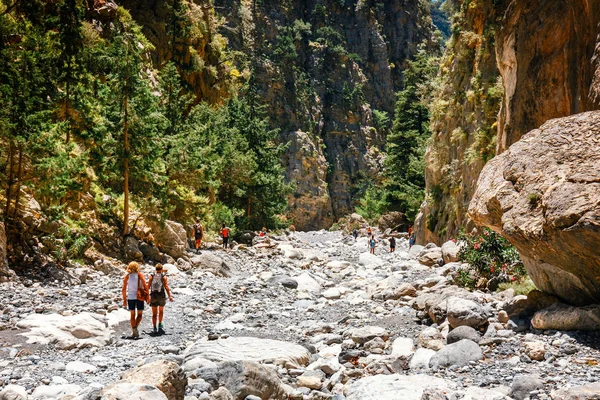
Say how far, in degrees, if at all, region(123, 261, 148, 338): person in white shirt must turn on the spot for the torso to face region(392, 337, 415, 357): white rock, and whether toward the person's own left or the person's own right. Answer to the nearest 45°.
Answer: approximately 135° to the person's own right

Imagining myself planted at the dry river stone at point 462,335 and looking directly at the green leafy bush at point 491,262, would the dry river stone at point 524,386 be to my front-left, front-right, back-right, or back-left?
back-right

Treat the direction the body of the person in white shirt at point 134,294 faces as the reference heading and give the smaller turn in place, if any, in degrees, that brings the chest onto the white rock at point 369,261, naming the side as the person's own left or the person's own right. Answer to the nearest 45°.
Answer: approximately 45° to the person's own right

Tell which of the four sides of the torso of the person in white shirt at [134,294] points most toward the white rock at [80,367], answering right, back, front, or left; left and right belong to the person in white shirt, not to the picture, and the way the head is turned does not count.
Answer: back

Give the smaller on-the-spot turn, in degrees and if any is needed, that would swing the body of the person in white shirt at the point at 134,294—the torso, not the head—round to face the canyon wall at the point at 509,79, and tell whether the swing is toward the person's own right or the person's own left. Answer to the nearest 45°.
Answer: approximately 90° to the person's own right

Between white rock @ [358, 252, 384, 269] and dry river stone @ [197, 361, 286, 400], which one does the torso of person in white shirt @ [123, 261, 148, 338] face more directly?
the white rock

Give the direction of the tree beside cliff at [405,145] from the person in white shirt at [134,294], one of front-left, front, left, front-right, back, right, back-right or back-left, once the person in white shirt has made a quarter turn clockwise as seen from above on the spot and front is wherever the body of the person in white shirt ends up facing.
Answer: front-left

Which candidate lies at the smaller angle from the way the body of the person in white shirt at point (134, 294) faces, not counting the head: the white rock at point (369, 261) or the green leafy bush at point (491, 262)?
the white rock

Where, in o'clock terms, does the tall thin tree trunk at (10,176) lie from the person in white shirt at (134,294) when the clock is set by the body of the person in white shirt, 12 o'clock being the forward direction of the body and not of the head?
The tall thin tree trunk is roughly at 11 o'clock from the person in white shirt.

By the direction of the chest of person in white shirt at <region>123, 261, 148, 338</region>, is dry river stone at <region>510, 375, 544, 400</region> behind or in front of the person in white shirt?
behind

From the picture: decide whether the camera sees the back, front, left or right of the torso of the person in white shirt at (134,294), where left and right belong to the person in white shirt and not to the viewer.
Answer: back

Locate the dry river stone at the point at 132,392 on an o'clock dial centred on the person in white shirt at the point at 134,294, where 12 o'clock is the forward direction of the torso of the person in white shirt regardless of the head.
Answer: The dry river stone is roughly at 6 o'clock from the person in white shirt.

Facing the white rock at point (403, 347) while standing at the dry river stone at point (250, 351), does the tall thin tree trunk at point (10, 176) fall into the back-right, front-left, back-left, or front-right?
back-left

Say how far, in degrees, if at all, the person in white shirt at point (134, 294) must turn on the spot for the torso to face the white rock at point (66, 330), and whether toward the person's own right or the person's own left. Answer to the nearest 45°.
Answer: approximately 135° to the person's own left

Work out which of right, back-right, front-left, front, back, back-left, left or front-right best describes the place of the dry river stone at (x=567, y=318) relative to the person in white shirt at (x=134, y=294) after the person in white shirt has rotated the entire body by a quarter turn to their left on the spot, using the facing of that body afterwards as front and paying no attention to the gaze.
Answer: back-left
